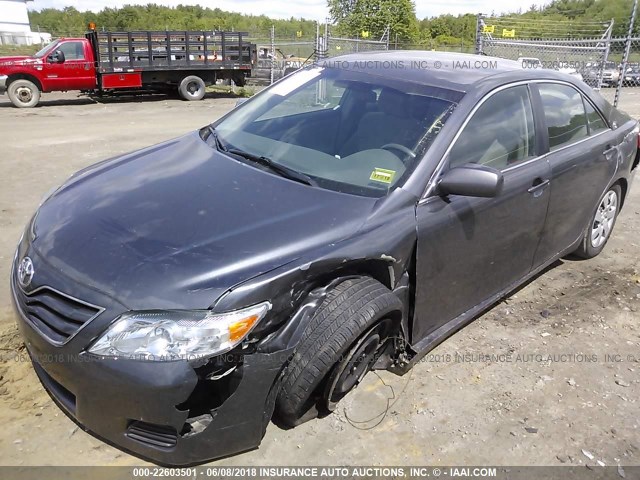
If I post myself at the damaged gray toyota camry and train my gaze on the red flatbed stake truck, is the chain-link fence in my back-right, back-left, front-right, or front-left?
front-right

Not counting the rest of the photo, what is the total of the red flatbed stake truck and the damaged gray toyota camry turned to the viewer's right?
0

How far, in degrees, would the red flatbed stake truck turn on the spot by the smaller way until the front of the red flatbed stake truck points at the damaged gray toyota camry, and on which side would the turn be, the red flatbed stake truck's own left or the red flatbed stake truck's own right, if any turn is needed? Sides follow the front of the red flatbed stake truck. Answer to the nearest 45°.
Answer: approximately 90° to the red flatbed stake truck's own left

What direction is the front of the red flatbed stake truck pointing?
to the viewer's left

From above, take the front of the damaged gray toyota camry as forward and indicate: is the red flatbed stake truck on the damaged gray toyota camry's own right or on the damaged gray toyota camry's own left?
on the damaged gray toyota camry's own right

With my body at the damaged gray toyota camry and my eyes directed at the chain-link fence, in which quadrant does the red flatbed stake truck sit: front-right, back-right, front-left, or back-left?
front-left

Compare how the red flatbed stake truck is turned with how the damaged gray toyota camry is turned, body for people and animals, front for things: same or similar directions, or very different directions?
same or similar directions

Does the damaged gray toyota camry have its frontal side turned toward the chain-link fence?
no

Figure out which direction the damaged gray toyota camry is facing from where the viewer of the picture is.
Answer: facing the viewer and to the left of the viewer

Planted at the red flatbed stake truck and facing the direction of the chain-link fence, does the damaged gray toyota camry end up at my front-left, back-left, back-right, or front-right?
front-right

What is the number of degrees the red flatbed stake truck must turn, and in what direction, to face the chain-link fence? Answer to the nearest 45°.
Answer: approximately 135° to its left
